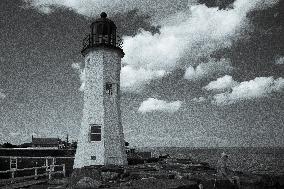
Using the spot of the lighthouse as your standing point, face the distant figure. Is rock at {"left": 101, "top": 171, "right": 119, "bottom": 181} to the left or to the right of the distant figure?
right
